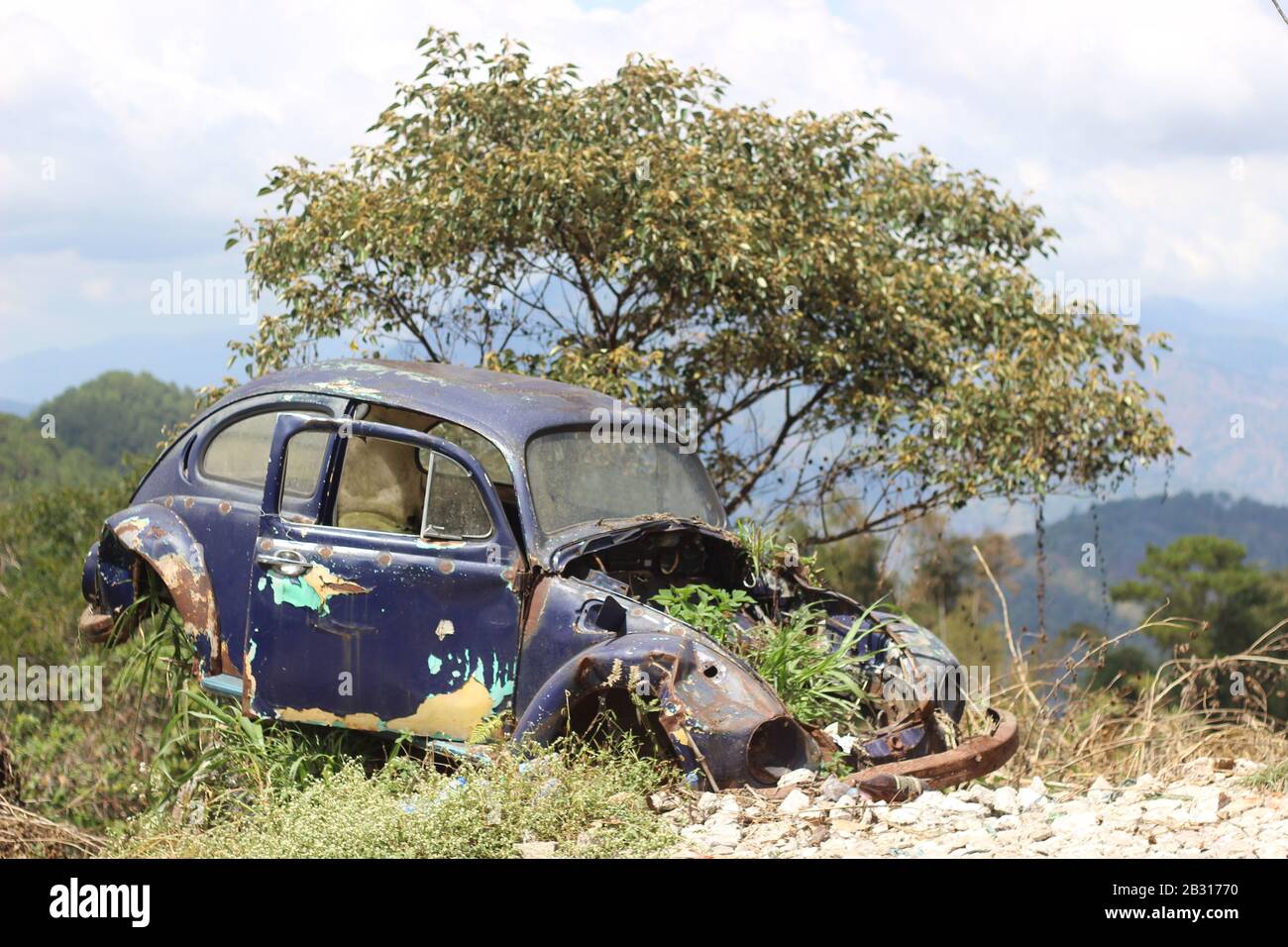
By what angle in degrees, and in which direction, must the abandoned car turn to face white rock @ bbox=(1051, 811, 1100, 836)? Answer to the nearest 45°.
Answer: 0° — it already faces it

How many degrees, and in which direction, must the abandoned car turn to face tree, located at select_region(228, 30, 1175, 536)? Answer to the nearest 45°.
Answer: approximately 135° to its left

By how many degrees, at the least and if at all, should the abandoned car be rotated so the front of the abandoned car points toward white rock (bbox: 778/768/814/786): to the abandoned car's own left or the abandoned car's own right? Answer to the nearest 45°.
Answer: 0° — it already faces it

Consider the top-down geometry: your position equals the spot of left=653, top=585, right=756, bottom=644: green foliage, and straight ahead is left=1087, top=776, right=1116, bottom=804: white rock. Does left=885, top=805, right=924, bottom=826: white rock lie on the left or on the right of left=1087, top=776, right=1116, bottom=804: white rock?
right

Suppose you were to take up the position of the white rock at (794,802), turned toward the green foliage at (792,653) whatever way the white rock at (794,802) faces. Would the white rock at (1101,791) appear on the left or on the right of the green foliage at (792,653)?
right

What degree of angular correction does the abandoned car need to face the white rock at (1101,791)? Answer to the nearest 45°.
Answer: approximately 45° to its left

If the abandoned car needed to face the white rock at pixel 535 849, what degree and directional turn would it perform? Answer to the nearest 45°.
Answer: approximately 45° to its right

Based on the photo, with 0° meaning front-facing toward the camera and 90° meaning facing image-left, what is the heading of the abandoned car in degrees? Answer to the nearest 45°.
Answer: approximately 315°

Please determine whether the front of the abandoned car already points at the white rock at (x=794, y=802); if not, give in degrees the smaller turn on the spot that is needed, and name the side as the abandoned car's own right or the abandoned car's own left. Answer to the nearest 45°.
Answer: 0° — it already faces it

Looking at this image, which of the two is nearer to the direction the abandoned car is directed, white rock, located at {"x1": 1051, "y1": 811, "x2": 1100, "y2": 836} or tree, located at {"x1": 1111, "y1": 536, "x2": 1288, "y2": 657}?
the white rock
